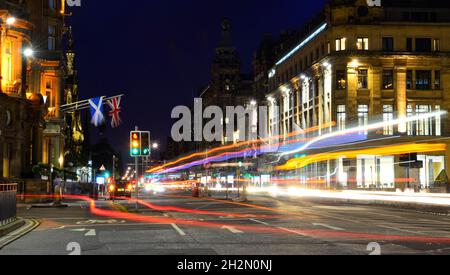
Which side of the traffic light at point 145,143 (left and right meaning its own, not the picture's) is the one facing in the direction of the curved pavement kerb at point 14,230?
front

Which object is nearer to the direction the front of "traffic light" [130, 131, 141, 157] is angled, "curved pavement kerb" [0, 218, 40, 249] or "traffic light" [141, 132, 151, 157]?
the curved pavement kerb

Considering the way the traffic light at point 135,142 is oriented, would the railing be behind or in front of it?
in front

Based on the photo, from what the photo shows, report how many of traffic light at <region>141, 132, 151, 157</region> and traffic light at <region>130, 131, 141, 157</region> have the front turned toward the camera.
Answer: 2

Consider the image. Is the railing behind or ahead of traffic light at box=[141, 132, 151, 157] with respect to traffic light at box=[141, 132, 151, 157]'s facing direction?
ahead

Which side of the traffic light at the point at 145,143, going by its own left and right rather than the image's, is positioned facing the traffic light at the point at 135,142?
right

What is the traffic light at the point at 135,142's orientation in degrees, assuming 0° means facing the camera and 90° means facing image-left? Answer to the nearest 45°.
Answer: approximately 0°

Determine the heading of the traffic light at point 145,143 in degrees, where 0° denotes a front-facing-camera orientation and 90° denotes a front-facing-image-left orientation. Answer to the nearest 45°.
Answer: approximately 0°

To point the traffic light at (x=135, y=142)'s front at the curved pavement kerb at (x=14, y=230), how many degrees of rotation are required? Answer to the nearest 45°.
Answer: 0° — it already faces it

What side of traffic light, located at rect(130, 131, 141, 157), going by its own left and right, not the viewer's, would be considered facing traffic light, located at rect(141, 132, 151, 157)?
left

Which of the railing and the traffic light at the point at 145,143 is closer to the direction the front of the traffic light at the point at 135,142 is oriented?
the railing
